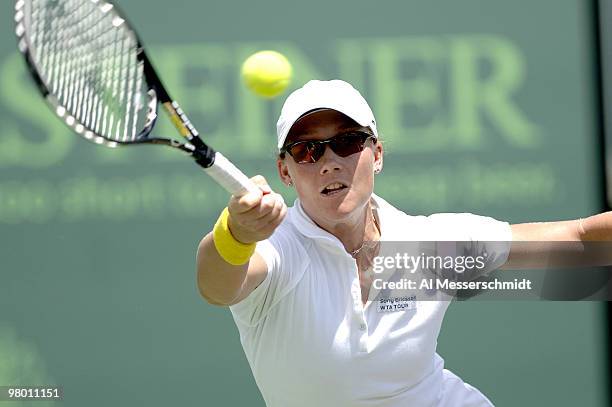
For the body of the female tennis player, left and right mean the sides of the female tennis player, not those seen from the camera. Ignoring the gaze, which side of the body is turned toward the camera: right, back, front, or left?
front
